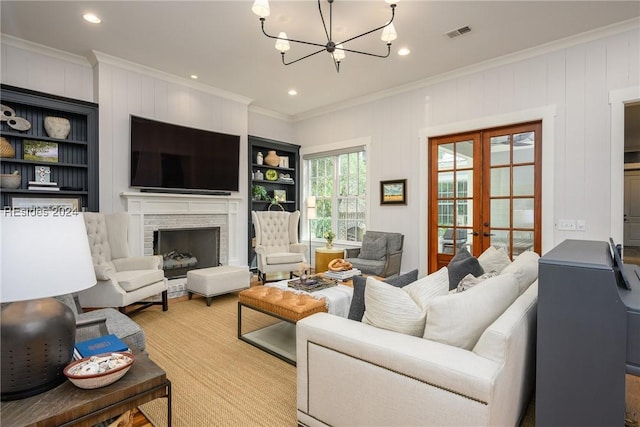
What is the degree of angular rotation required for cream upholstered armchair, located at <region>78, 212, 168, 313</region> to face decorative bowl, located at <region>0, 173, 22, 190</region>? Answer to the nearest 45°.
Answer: approximately 180°

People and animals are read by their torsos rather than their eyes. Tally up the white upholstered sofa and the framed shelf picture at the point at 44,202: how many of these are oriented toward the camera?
1

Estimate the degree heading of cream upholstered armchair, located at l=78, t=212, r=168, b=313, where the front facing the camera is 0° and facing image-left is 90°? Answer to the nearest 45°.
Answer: approximately 315°

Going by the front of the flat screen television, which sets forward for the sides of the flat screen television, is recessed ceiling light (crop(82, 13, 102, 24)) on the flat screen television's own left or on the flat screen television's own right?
on the flat screen television's own right

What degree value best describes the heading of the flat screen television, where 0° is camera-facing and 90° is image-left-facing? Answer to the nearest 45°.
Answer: approximately 315°

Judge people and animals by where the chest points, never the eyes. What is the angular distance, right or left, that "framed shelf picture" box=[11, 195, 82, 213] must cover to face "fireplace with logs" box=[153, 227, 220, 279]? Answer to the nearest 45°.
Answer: approximately 90° to its left

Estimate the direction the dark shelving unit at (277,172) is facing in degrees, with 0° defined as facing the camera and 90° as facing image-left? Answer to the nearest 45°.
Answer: approximately 315°

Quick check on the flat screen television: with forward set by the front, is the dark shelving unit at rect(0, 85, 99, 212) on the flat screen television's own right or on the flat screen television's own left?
on the flat screen television's own right

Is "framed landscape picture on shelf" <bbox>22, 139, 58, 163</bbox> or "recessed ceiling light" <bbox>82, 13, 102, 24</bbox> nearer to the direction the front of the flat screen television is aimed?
the recessed ceiling light

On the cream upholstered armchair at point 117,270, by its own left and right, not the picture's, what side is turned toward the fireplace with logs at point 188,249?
left
